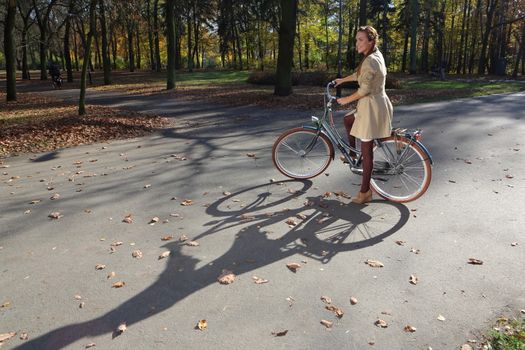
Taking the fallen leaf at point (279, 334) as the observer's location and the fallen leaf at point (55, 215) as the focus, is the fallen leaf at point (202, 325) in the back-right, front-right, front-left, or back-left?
front-left

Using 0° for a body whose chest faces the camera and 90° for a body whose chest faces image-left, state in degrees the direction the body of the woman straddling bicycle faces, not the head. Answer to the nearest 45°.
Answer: approximately 90°

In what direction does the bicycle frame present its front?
to the viewer's left

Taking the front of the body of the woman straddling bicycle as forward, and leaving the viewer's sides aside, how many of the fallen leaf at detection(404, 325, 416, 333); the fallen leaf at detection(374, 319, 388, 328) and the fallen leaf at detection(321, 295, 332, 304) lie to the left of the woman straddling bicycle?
3

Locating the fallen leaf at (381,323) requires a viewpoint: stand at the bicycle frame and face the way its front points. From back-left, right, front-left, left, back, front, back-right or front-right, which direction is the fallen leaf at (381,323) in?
left

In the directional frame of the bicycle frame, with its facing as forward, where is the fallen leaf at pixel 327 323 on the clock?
The fallen leaf is roughly at 9 o'clock from the bicycle frame.

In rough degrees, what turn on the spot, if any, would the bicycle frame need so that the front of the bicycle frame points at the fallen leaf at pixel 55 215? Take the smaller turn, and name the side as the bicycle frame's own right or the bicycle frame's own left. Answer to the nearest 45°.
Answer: approximately 45° to the bicycle frame's own left

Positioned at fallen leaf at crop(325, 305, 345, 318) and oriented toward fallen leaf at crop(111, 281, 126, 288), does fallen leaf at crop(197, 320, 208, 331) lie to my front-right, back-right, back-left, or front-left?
front-left

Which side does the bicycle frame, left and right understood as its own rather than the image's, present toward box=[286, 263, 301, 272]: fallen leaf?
left

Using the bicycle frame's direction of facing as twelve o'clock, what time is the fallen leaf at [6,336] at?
The fallen leaf is roughly at 10 o'clock from the bicycle frame.

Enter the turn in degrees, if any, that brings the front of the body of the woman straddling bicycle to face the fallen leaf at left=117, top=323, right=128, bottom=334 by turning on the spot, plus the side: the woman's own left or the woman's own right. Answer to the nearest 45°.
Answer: approximately 45° to the woman's own left

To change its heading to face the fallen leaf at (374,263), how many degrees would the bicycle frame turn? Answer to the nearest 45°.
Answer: approximately 90° to its left

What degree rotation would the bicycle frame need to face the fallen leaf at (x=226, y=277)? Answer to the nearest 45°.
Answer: approximately 90° to its left

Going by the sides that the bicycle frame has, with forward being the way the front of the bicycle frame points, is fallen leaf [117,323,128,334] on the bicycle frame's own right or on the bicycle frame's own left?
on the bicycle frame's own left

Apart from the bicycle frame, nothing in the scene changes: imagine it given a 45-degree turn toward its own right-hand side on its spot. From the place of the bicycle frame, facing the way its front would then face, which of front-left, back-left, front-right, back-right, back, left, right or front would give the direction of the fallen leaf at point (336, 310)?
back-left
